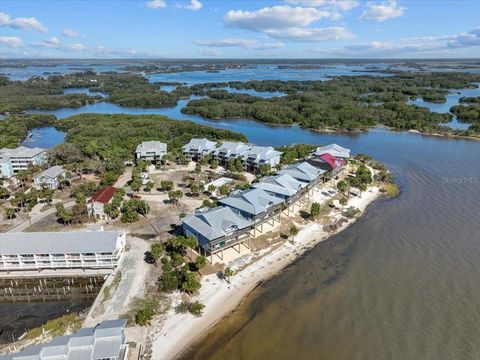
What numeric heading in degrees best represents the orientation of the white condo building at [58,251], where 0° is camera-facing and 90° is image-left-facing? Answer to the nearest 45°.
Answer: approximately 0°

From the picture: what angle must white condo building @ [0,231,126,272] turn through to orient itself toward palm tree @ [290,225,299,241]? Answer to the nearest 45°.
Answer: approximately 90° to its left

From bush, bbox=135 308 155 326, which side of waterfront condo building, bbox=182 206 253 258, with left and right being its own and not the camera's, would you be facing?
right

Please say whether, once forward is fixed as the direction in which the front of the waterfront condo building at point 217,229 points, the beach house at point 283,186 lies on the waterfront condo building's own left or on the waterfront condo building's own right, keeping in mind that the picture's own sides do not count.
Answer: on the waterfront condo building's own left

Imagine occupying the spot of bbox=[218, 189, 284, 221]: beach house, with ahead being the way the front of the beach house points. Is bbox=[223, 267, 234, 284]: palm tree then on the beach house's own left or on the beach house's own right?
on the beach house's own right

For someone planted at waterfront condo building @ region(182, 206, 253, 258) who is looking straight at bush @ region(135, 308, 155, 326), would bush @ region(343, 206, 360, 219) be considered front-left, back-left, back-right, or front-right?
back-left

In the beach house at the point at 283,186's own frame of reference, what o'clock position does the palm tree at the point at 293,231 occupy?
The palm tree is roughly at 1 o'clock from the beach house.

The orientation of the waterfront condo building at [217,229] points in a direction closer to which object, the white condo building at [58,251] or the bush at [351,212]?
the bush

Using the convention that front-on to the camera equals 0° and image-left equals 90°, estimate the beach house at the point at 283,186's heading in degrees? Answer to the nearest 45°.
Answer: approximately 315°

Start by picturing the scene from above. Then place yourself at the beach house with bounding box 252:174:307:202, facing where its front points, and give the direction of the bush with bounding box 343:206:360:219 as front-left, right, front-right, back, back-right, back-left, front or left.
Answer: front-left

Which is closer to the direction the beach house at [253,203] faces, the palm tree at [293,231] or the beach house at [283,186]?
the palm tree
